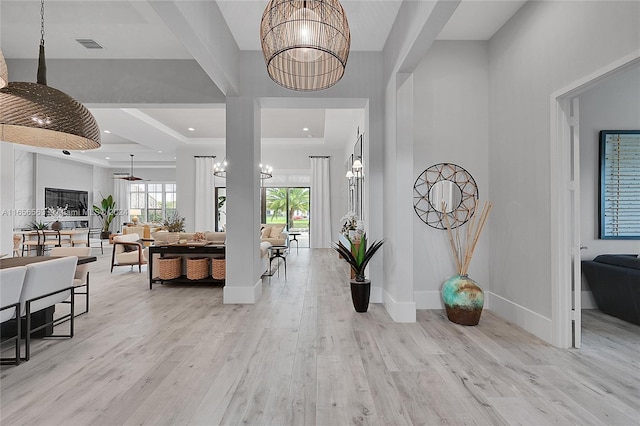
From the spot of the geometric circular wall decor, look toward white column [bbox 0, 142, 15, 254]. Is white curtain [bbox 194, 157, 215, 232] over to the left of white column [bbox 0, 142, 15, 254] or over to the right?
right

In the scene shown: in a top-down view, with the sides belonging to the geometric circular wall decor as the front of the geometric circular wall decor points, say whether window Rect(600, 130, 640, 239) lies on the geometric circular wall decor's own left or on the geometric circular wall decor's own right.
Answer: on the geometric circular wall decor's own left

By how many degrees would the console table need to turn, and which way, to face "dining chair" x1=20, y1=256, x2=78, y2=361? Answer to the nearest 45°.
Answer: approximately 45° to its right

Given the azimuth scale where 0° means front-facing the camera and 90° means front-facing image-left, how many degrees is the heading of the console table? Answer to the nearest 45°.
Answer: approximately 0°

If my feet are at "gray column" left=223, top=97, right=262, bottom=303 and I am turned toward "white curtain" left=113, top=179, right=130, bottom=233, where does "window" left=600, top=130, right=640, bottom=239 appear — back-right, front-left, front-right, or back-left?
back-right

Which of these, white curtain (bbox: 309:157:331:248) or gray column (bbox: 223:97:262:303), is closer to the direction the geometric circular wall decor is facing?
the gray column

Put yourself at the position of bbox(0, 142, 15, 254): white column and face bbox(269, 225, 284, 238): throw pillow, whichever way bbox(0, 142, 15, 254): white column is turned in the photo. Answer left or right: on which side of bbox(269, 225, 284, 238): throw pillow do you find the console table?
right
